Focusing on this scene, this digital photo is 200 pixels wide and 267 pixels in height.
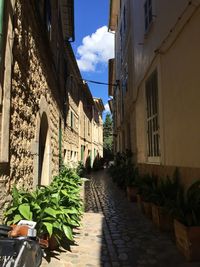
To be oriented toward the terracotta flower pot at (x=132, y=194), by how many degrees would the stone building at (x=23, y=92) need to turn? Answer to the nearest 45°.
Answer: approximately 45° to its left

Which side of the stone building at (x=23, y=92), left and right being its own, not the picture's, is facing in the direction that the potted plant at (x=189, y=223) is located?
front

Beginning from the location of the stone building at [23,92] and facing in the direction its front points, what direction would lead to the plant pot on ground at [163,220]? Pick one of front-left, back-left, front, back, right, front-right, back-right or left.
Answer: front

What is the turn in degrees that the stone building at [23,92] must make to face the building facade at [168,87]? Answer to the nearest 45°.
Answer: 0° — it already faces it

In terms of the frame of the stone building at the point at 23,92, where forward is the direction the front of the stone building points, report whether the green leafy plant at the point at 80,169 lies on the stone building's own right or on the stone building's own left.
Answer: on the stone building's own left

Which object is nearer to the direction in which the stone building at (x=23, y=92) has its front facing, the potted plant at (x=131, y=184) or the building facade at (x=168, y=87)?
the building facade

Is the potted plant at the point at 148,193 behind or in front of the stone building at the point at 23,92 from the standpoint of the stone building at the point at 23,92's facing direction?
in front

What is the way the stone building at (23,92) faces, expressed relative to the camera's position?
facing to the right of the viewer

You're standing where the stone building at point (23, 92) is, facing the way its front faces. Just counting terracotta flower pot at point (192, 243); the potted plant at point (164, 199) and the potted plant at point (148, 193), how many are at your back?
0

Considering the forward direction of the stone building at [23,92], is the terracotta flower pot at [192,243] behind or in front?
in front
